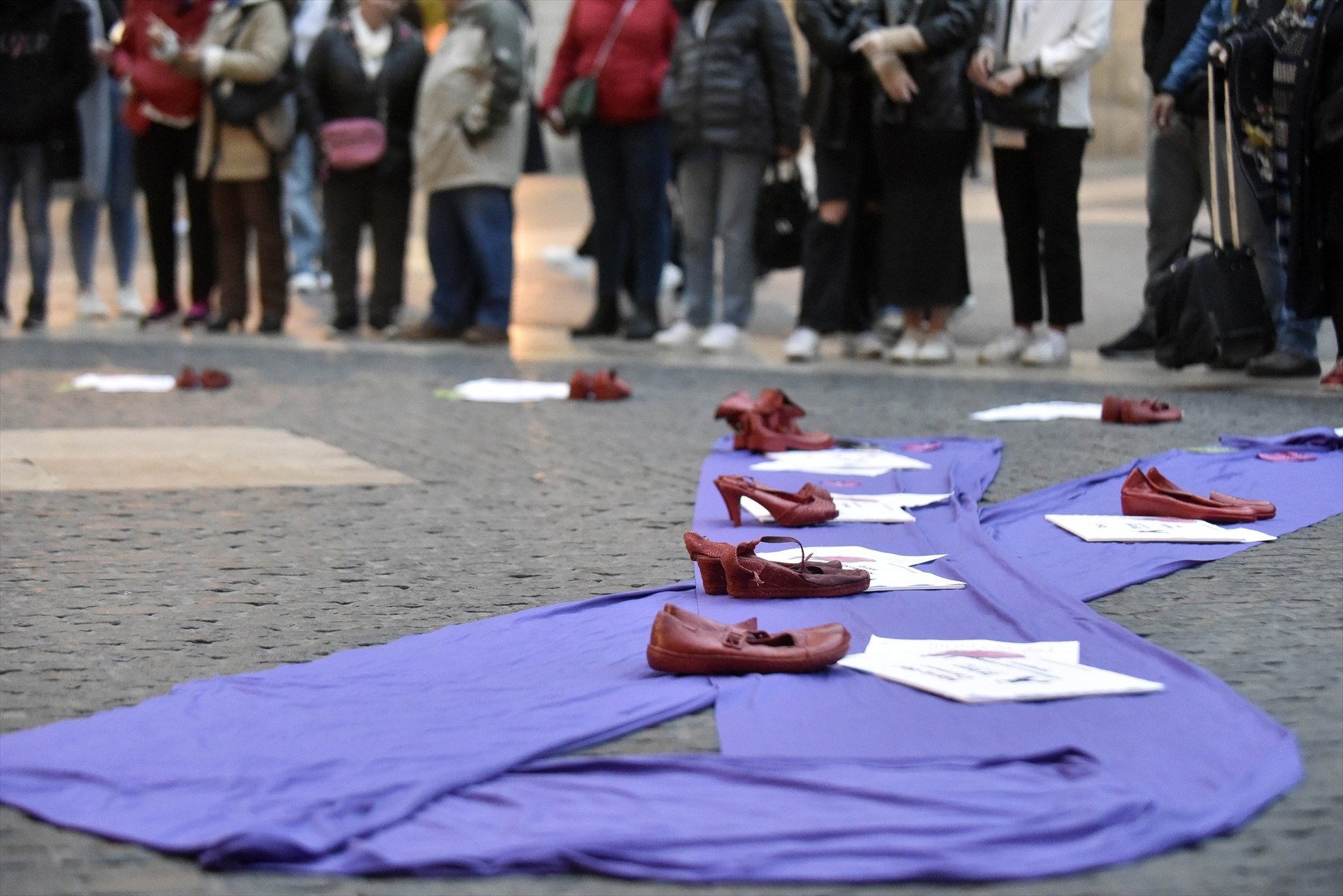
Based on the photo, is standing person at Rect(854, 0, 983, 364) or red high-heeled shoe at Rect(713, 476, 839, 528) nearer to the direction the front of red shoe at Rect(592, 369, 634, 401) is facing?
the standing person

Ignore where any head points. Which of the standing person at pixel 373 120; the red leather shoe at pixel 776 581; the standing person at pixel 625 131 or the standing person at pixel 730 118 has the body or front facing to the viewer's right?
the red leather shoe

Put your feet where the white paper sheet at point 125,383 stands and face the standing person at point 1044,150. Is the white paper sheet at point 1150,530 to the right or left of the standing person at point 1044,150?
right

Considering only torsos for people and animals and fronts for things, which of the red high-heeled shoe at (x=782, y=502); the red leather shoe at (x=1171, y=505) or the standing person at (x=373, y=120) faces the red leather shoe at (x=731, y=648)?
the standing person

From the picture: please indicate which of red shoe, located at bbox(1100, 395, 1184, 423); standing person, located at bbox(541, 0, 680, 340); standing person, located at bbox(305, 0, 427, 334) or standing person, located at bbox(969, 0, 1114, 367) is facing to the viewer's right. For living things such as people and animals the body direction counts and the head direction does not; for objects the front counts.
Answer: the red shoe

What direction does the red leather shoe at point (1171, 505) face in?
to the viewer's right

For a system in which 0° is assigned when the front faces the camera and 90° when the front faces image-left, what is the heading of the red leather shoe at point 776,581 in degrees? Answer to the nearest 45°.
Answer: approximately 270°

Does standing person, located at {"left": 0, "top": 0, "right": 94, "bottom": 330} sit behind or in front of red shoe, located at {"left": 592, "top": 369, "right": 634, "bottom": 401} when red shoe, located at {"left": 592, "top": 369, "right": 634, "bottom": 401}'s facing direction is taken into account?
behind

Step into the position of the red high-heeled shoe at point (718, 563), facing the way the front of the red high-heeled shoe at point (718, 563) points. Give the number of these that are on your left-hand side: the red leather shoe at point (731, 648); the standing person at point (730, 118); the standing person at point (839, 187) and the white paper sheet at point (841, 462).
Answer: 3
